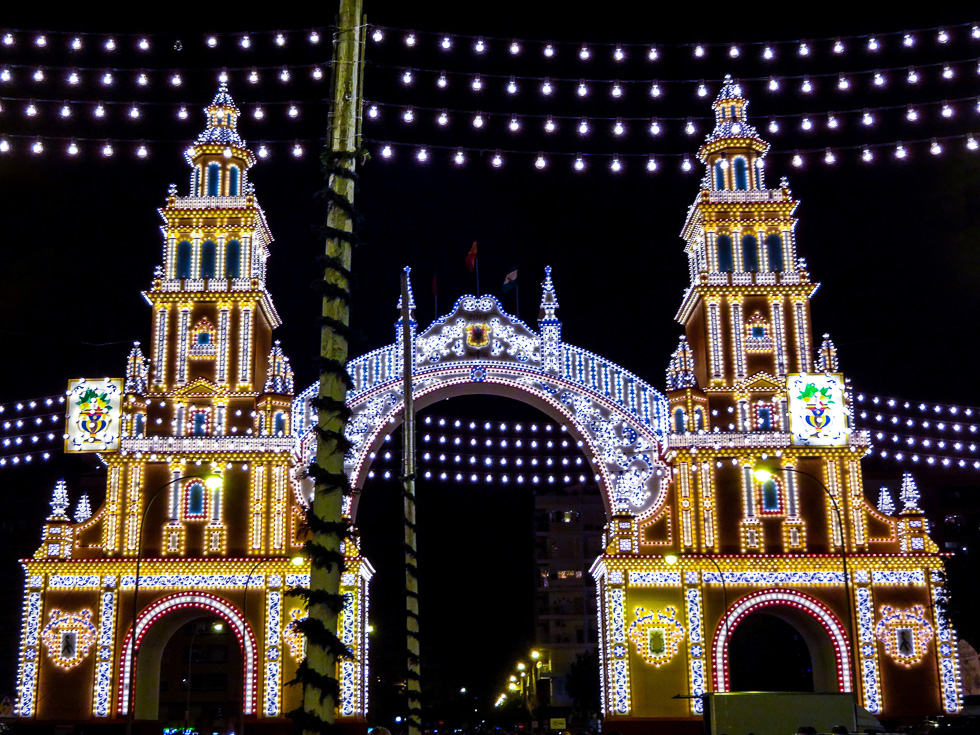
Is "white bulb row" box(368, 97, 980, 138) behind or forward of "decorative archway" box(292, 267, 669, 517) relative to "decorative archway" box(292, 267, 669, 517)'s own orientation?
forward

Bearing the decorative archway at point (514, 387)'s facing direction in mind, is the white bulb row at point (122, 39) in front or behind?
in front

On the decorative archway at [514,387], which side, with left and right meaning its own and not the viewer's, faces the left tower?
right

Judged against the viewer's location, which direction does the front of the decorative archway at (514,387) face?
facing the viewer

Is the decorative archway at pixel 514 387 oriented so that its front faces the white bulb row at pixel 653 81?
yes

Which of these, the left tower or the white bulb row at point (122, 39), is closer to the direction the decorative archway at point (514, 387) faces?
the white bulb row
